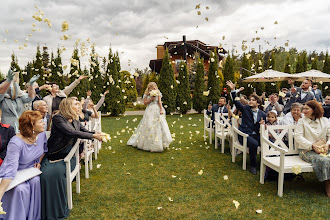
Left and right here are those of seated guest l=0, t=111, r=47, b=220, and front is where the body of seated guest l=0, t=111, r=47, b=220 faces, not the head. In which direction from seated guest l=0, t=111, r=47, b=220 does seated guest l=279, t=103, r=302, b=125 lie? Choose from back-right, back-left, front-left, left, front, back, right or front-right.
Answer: front-left

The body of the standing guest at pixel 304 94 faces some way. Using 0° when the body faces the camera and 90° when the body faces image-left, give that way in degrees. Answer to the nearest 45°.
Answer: approximately 45°

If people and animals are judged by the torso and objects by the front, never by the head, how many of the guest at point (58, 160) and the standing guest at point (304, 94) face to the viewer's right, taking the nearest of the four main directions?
1

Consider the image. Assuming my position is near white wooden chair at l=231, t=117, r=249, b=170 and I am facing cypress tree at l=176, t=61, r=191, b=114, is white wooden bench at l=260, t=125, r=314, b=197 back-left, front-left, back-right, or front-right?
back-right

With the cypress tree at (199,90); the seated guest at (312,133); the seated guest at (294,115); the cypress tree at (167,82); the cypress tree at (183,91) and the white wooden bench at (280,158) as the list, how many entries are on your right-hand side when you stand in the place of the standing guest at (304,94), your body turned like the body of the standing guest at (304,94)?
3

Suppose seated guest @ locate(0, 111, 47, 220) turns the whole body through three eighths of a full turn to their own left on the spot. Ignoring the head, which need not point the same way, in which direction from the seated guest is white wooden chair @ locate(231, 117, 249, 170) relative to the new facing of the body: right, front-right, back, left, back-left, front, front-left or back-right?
right

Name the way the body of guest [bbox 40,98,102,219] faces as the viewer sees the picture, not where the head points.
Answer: to the viewer's right

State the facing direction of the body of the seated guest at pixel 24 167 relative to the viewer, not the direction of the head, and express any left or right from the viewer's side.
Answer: facing the viewer and to the right of the viewer

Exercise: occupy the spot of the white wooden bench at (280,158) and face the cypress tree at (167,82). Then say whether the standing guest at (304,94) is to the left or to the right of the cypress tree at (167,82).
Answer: right

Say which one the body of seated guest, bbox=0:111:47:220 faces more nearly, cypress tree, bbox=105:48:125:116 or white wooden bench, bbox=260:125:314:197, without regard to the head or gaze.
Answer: the white wooden bench

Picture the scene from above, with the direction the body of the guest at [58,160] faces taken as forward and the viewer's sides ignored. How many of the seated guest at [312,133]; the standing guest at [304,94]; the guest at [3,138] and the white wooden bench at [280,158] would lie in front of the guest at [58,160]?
3
